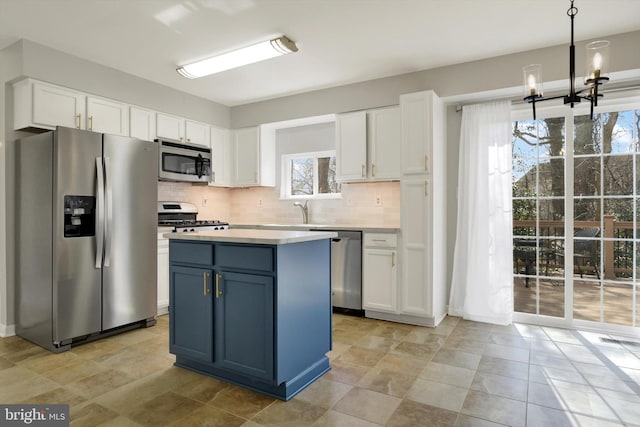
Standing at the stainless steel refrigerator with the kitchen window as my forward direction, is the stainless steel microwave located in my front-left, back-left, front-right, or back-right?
front-left

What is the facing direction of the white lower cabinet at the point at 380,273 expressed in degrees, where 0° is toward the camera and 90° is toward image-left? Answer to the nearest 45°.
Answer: approximately 45°

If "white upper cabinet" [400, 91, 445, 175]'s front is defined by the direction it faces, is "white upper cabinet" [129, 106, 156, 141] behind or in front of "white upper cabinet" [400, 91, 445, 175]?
in front

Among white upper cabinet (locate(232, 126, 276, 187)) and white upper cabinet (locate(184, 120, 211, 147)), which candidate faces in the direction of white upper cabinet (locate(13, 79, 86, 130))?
white upper cabinet (locate(232, 126, 276, 187))

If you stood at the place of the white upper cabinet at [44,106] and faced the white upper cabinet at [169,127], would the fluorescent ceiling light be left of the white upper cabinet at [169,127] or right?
right

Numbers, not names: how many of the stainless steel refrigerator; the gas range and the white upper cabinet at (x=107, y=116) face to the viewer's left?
0

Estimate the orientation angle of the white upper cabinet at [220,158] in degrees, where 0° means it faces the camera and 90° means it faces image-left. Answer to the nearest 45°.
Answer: approximately 315°

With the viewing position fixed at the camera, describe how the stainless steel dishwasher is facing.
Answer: facing the viewer and to the left of the viewer

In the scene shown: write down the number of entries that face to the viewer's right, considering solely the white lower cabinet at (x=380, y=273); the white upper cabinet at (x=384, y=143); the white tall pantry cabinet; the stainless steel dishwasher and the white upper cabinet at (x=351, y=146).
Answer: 0

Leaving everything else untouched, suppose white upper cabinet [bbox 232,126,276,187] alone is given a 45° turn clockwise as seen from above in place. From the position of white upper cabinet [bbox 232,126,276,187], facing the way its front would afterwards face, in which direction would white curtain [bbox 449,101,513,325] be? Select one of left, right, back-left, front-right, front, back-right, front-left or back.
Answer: back-left

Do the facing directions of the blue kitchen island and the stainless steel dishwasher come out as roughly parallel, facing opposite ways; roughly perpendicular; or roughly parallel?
roughly parallel

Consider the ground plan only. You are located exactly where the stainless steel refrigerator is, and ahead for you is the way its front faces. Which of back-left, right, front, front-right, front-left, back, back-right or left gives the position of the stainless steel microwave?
left

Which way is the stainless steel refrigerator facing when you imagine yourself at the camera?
facing the viewer and to the right of the viewer

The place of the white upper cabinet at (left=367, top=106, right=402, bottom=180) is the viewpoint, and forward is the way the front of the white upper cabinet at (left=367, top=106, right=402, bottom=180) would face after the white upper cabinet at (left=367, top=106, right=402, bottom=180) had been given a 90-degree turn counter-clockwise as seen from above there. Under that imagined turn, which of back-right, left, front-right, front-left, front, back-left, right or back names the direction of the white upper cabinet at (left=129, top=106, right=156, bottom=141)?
back-right

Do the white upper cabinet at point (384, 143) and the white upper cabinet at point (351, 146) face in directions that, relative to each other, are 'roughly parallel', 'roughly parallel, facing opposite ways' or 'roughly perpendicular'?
roughly parallel

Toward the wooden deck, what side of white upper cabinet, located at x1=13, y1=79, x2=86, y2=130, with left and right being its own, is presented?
front

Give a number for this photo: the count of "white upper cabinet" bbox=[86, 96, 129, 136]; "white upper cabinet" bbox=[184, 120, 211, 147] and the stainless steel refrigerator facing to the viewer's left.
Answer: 0

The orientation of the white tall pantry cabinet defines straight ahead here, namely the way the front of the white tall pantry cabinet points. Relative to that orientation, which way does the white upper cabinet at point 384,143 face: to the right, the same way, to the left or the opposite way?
the same way
